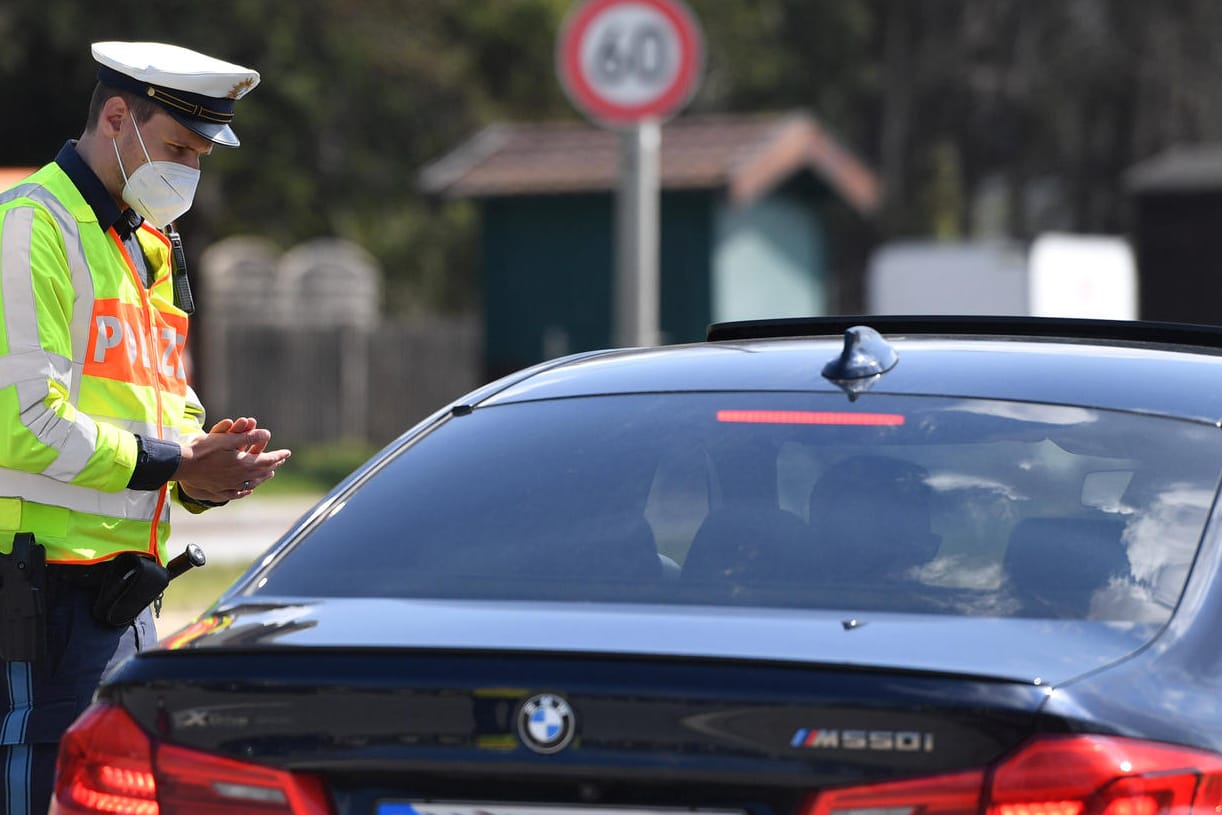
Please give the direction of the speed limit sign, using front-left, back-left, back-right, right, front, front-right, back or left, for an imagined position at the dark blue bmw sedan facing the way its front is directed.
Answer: front-left

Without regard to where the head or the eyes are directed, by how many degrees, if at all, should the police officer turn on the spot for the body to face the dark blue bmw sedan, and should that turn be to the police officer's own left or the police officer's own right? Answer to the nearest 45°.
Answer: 0° — they already face it

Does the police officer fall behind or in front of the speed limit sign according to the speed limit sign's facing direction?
in front

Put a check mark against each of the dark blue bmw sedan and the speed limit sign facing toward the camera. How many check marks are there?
1

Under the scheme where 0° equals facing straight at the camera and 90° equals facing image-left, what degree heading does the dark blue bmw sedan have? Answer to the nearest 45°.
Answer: approximately 225°

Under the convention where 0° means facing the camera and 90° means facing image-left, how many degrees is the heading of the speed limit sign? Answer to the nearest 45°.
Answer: approximately 0°

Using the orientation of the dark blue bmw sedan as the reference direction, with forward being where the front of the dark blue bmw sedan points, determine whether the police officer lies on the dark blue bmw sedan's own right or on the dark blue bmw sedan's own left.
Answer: on the dark blue bmw sedan's own left

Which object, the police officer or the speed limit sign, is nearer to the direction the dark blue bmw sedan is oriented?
the speed limit sign

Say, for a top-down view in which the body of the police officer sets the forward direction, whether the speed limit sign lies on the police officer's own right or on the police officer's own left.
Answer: on the police officer's own left

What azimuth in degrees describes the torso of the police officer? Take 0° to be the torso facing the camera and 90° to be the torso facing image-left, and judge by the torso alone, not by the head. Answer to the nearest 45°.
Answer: approximately 315°

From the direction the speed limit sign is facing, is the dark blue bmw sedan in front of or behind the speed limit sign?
in front
